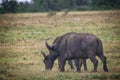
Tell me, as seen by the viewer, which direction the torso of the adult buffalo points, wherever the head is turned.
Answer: to the viewer's left
